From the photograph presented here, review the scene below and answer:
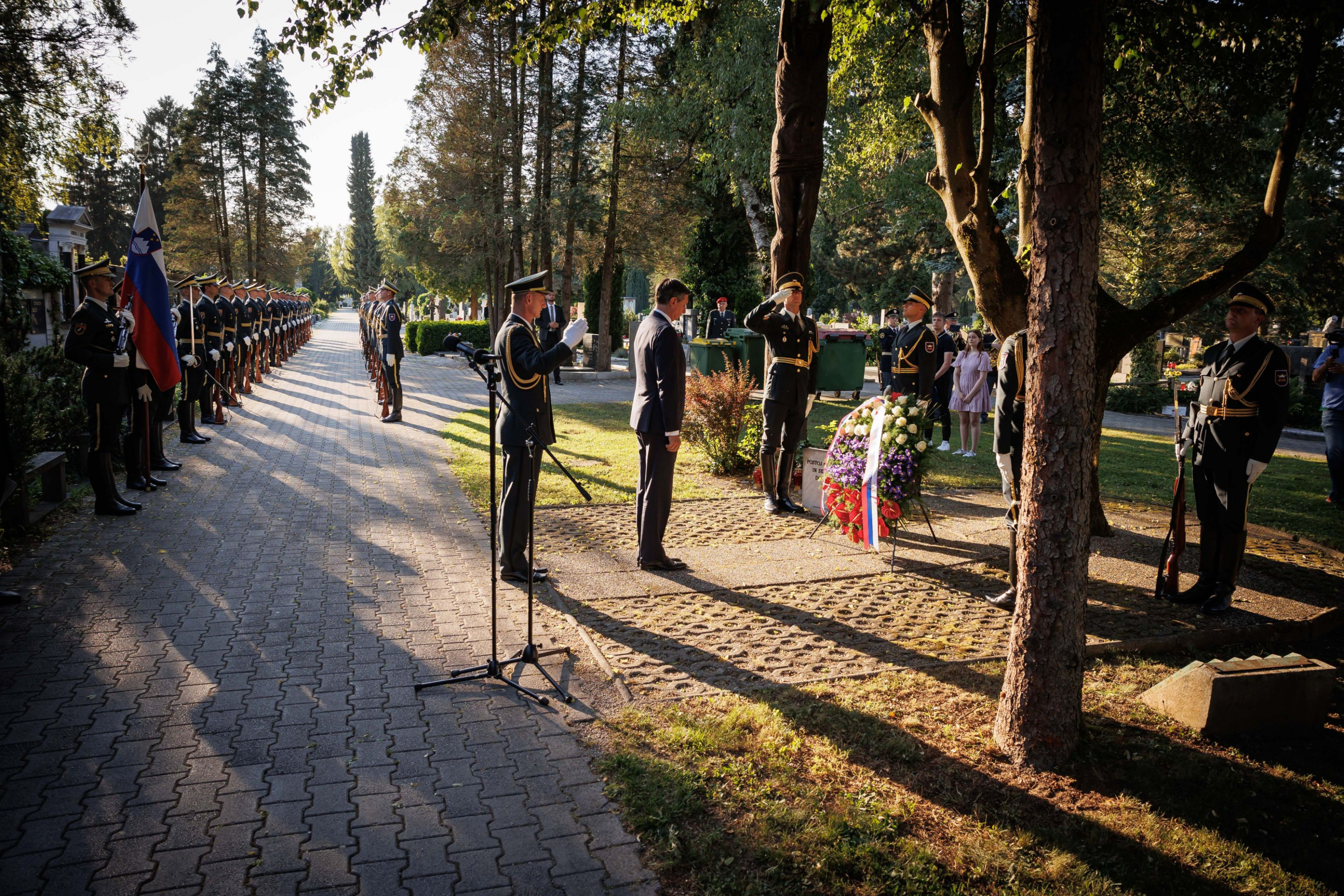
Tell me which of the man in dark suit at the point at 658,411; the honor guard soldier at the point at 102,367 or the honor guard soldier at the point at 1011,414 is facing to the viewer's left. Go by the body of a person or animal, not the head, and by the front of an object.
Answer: the honor guard soldier at the point at 1011,414

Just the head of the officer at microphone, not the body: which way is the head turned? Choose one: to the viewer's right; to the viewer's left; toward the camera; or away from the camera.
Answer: to the viewer's right

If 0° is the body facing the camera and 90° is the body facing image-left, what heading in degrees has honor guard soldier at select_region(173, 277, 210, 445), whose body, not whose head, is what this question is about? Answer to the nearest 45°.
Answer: approximately 270°

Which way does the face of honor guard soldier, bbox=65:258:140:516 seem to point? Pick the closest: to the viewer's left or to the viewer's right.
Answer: to the viewer's right

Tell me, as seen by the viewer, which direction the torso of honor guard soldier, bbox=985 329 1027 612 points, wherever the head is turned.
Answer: to the viewer's left

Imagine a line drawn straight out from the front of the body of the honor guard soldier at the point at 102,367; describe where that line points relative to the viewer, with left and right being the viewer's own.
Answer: facing to the right of the viewer

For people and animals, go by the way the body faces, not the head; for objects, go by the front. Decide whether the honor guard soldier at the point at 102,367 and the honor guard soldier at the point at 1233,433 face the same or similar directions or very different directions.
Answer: very different directions

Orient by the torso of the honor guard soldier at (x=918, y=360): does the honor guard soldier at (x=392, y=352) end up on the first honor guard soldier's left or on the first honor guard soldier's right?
on the first honor guard soldier's right

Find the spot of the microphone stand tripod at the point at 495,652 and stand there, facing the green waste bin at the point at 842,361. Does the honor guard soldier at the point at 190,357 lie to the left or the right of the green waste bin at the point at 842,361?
left

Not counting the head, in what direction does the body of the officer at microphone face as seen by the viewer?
to the viewer's right

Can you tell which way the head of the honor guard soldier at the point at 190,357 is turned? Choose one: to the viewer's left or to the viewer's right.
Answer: to the viewer's right

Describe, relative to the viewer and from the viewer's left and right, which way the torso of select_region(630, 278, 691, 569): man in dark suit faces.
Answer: facing to the right of the viewer
